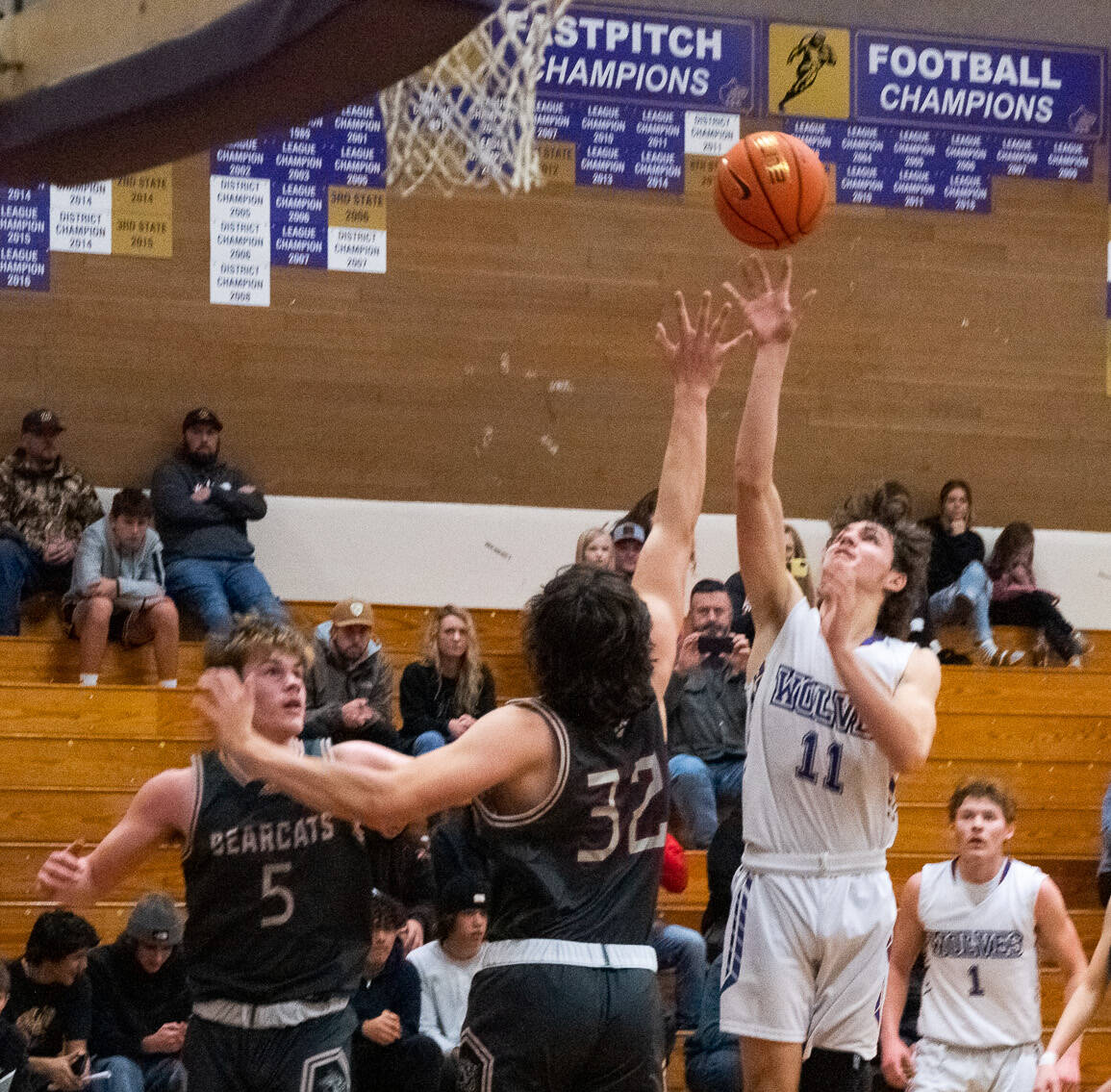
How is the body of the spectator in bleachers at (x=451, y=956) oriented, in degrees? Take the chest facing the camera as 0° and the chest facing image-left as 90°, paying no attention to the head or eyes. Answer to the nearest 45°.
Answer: approximately 315°

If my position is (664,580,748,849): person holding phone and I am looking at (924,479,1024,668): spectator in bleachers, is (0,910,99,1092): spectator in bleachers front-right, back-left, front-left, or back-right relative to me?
back-left

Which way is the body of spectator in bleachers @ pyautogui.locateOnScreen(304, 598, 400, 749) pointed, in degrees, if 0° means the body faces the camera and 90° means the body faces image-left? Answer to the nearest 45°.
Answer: approximately 0°

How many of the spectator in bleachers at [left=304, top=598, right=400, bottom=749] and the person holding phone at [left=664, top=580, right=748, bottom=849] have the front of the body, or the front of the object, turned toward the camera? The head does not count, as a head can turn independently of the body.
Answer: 2

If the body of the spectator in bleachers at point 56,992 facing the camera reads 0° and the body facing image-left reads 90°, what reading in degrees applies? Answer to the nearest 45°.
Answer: approximately 315°

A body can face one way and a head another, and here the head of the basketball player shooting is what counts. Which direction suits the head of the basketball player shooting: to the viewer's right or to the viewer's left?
to the viewer's left

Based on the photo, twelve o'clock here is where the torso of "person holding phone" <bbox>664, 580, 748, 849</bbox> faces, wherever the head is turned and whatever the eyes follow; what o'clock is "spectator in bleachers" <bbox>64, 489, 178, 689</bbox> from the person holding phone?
The spectator in bleachers is roughly at 4 o'clock from the person holding phone.

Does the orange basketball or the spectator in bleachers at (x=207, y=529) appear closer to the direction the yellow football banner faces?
the orange basketball

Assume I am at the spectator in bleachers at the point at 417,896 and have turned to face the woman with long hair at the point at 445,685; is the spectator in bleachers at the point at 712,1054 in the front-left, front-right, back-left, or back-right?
back-right
